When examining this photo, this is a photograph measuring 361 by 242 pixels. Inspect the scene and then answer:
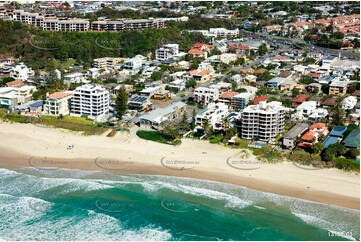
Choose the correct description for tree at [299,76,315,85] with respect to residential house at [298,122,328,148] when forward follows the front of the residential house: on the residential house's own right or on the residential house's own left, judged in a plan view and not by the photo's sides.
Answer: on the residential house's own right

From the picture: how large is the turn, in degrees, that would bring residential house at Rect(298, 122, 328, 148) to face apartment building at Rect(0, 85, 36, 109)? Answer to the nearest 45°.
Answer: approximately 45° to its right

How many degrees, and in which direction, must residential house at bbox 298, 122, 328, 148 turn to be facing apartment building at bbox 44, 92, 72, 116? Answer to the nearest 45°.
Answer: approximately 45° to its right

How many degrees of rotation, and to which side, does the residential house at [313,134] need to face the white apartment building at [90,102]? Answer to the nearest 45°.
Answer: approximately 45° to its right

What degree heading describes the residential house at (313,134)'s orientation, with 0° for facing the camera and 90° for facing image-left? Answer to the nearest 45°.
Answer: approximately 45°

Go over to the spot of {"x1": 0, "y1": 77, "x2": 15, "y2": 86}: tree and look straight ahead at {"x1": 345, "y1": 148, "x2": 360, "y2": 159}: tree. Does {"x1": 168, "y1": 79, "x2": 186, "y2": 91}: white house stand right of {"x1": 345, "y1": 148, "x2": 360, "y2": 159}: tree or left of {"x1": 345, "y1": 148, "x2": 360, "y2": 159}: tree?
left

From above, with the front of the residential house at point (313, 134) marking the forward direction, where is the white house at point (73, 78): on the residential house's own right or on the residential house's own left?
on the residential house's own right

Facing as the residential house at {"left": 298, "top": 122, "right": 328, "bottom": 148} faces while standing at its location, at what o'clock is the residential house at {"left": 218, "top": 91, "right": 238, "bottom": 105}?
the residential house at {"left": 218, "top": 91, "right": 238, "bottom": 105} is roughly at 3 o'clock from the residential house at {"left": 298, "top": 122, "right": 328, "bottom": 148}.

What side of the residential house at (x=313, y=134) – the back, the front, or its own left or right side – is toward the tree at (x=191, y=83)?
right

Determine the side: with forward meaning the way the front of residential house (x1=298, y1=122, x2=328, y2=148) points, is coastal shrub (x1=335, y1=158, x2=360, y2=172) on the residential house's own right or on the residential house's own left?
on the residential house's own left

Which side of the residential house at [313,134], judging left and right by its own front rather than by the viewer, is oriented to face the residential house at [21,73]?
right

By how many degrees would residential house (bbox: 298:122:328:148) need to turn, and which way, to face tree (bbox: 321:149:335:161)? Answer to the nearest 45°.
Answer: approximately 45° to its left

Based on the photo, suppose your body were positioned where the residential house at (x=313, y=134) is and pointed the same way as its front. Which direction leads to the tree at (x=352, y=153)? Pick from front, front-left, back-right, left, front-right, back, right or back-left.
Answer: left

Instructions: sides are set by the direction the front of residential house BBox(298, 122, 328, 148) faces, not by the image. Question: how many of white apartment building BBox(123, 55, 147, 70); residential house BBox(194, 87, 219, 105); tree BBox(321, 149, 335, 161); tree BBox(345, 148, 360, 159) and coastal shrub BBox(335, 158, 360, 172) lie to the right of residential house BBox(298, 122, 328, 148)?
2

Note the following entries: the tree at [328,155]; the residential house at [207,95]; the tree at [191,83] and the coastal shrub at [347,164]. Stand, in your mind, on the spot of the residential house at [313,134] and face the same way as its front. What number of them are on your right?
2

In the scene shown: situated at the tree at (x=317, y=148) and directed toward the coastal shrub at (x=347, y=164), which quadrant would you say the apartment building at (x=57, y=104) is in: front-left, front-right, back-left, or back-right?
back-right

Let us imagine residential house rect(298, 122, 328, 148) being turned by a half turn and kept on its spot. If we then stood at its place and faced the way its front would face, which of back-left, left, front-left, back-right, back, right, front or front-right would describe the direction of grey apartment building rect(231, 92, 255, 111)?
left
